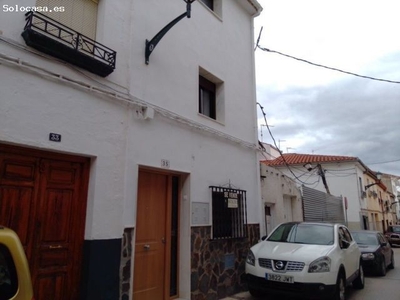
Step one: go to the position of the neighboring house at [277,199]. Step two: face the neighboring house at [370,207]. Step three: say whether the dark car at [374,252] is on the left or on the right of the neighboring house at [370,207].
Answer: right

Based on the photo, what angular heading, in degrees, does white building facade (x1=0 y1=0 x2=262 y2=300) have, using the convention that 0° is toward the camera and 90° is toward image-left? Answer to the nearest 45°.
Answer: approximately 315°

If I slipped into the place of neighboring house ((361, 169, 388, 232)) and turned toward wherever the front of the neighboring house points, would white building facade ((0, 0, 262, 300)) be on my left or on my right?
on my right

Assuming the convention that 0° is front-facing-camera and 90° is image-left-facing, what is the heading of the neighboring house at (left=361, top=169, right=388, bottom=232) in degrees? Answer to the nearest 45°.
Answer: approximately 315°

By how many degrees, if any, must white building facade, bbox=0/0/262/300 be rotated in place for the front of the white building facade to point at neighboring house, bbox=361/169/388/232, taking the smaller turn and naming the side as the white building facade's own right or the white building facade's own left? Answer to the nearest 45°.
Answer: approximately 90° to the white building facade's own left

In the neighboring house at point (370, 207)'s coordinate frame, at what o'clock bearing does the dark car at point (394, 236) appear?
The dark car is roughly at 1 o'clock from the neighboring house.

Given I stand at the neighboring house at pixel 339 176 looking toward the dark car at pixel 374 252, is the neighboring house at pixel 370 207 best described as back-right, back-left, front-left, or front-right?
back-left

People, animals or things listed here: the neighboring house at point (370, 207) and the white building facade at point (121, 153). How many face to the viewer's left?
0

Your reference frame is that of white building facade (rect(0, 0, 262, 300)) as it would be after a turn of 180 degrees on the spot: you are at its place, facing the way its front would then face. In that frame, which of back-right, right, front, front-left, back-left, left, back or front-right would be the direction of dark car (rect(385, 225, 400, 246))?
right

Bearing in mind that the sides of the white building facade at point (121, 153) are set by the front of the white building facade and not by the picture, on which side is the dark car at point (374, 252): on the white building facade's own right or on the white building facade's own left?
on the white building facade's own left

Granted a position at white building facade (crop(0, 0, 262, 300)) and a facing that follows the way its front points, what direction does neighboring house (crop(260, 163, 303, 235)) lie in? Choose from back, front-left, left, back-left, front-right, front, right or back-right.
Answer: left
